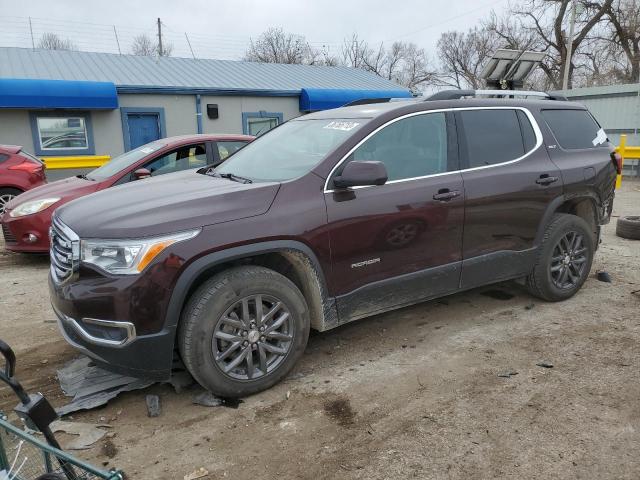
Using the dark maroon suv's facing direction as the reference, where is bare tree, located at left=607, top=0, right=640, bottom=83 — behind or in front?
behind

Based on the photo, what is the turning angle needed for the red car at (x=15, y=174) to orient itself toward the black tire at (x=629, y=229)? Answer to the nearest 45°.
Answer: approximately 135° to its left

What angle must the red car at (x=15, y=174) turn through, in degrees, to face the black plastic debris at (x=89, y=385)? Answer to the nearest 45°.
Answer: approximately 90° to its left

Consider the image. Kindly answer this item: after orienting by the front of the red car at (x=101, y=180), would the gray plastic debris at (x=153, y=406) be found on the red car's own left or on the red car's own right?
on the red car's own left

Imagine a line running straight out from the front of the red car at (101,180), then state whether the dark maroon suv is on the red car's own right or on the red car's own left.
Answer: on the red car's own left

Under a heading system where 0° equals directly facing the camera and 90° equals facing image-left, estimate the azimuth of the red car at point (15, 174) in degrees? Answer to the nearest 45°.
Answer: approximately 90°

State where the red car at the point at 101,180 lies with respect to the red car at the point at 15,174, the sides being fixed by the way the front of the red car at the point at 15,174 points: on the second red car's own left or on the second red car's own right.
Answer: on the second red car's own left

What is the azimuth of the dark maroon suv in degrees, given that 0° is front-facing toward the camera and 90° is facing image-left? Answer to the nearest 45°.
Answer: approximately 45°

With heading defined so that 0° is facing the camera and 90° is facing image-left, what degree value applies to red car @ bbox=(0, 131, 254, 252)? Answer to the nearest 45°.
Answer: approximately 45°

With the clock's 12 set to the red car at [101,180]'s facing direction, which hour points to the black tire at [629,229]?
The black tire is roughly at 8 o'clock from the red car.
